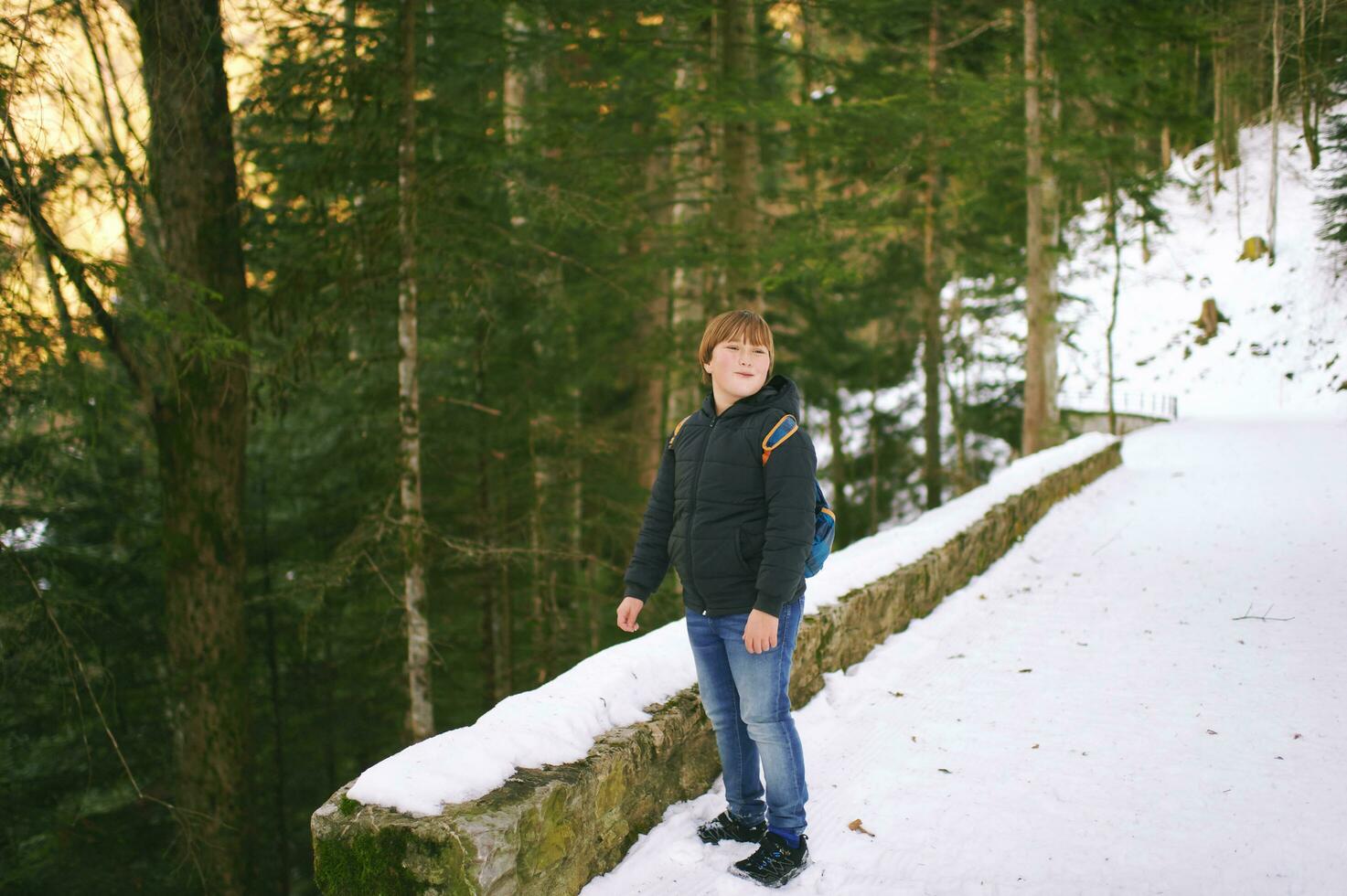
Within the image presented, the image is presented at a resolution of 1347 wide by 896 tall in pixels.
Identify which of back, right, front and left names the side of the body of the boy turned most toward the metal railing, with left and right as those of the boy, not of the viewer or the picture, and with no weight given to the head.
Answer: back

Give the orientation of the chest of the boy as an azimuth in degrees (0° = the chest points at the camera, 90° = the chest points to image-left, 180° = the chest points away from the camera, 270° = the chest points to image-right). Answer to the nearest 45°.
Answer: approximately 45°

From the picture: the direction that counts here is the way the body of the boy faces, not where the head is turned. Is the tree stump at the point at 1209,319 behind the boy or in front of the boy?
behind

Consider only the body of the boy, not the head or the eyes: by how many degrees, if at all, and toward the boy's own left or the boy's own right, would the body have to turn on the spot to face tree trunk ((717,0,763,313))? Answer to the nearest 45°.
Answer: approximately 135° to the boy's own right

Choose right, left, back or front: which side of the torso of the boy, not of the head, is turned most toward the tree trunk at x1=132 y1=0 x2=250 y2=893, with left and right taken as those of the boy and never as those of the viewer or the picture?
right

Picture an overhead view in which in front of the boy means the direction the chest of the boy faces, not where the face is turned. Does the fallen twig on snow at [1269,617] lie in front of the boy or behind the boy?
behind

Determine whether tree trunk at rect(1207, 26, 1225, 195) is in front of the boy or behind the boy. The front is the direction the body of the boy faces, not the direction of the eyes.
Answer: behind

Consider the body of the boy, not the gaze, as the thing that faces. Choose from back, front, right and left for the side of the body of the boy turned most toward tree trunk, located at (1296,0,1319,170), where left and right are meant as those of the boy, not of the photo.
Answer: back

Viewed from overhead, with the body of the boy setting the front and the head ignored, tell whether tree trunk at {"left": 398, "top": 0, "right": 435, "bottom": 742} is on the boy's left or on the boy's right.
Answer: on the boy's right

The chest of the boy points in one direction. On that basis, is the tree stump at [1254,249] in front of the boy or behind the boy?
behind
